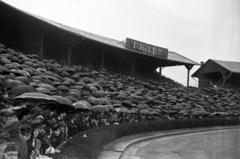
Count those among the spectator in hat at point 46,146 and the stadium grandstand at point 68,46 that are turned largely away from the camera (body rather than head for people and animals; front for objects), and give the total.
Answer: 0

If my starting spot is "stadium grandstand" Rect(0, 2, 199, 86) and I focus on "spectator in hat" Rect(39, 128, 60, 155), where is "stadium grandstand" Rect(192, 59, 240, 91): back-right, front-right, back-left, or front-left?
back-left

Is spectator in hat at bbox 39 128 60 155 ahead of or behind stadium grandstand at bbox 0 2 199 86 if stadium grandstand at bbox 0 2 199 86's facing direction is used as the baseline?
ahead

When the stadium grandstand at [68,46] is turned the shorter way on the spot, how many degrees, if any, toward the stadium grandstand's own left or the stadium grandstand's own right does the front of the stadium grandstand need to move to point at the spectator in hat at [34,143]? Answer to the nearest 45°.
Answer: approximately 45° to the stadium grandstand's own right

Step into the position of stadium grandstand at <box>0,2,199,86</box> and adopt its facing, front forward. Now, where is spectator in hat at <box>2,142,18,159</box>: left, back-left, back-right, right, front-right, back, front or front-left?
front-right

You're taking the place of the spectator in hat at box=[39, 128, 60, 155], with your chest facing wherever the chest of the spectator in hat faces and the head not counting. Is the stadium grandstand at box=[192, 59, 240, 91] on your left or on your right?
on your left

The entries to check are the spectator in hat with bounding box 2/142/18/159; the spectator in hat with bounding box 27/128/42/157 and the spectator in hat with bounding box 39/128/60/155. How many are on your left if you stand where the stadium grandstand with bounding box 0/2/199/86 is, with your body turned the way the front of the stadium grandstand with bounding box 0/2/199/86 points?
0

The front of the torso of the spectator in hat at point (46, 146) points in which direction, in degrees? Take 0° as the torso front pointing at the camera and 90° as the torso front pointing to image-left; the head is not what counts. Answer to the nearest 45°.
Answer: approximately 270°

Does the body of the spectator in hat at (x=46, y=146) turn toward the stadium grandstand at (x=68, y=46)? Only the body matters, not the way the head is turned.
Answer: no

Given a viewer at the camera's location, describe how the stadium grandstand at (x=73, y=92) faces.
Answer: facing the viewer and to the right of the viewer

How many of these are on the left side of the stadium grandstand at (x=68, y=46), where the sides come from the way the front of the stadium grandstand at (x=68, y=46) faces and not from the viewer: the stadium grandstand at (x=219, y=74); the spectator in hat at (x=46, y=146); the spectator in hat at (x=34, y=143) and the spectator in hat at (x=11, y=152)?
1
